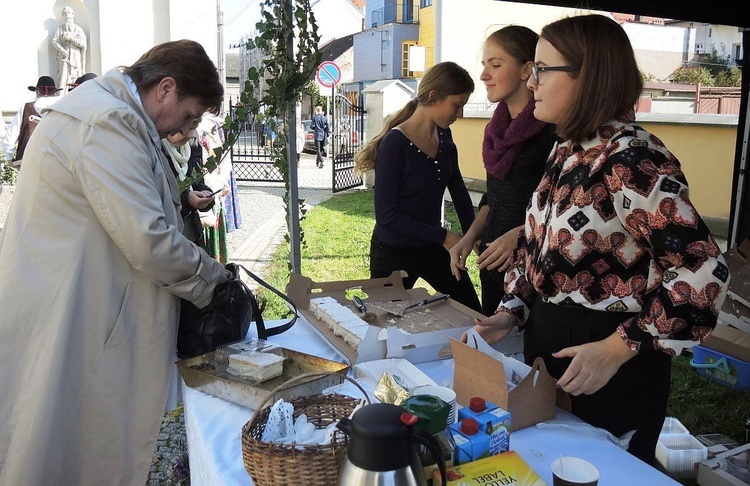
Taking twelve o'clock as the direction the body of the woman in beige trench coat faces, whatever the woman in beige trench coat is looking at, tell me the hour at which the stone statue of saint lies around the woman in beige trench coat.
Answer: The stone statue of saint is roughly at 9 o'clock from the woman in beige trench coat.

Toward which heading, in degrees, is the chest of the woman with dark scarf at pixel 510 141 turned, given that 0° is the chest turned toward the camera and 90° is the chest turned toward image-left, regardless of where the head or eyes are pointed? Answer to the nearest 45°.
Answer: approximately 45°

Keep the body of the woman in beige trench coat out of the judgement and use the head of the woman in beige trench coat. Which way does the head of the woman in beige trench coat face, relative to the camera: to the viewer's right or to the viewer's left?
to the viewer's right

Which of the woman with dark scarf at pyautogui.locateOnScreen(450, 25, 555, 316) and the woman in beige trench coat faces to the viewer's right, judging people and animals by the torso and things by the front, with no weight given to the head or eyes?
the woman in beige trench coat

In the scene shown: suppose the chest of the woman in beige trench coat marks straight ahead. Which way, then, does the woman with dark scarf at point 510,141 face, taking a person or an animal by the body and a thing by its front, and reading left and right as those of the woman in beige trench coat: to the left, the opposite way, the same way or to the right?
the opposite way

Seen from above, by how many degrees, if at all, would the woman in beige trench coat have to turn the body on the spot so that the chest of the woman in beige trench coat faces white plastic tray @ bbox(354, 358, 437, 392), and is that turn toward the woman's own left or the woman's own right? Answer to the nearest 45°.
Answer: approximately 45° to the woman's own right

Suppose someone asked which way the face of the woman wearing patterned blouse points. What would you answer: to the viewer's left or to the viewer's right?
to the viewer's left

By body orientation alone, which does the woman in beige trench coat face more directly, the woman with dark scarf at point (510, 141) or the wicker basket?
the woman with dark scarf

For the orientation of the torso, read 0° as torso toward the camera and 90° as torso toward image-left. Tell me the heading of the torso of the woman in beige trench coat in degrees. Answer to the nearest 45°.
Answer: approximately 270°
